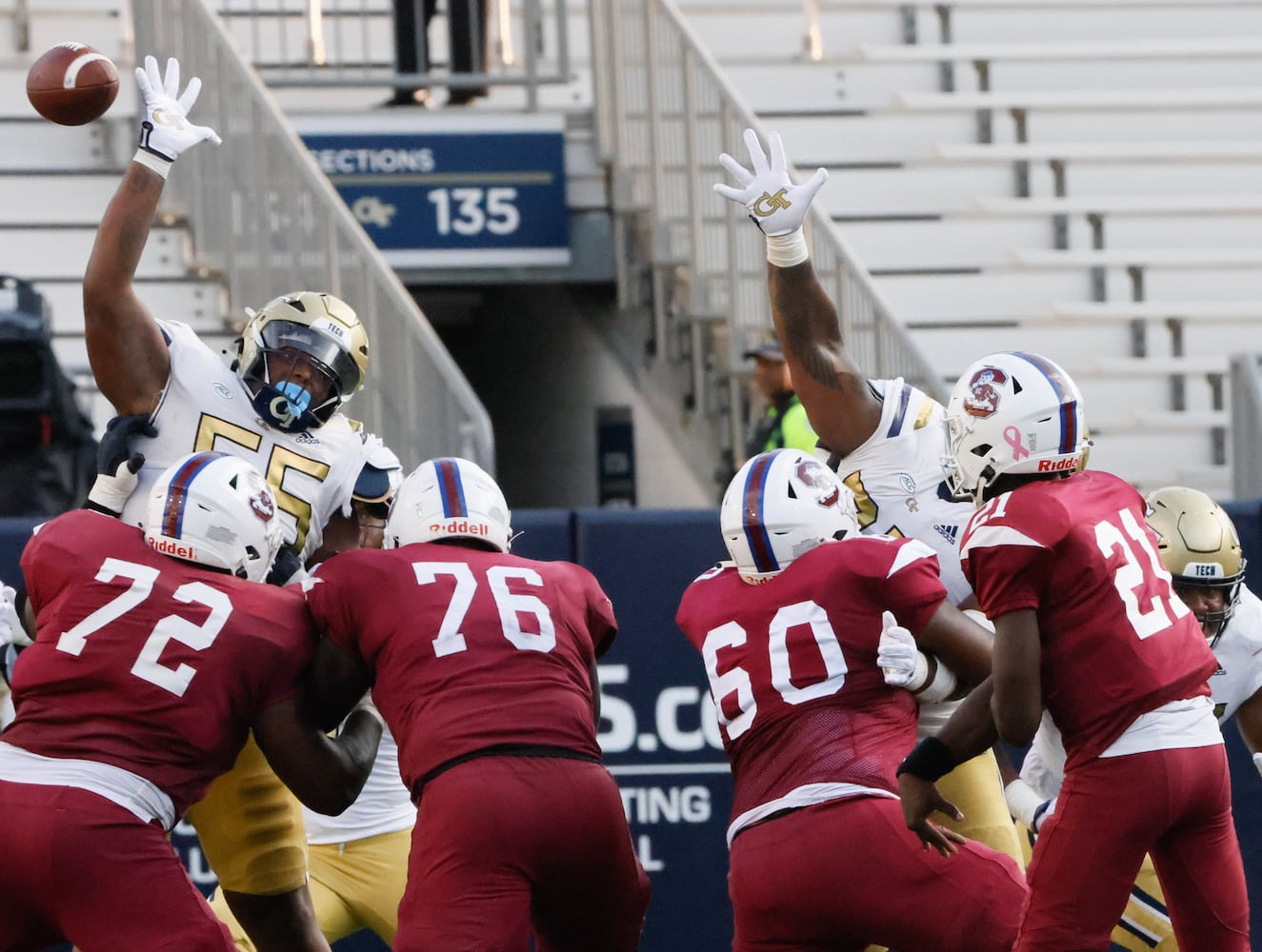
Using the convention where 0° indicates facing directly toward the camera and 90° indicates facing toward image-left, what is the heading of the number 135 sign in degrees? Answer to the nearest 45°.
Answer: approximately 0°

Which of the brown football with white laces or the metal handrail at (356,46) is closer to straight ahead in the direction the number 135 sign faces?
the brown football with white laces

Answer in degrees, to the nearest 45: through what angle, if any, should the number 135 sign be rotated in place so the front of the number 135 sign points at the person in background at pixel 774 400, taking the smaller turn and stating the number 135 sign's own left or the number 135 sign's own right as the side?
approximately 45° to the number 135 sign's own left

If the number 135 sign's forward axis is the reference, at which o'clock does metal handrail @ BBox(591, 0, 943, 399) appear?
The metal handrail is roughly at 10 o'clock from the number 135 sign.

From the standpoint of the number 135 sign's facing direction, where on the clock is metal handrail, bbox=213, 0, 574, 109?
The metal handrail is roughly at 5 o'clock from the number 135 sign.
